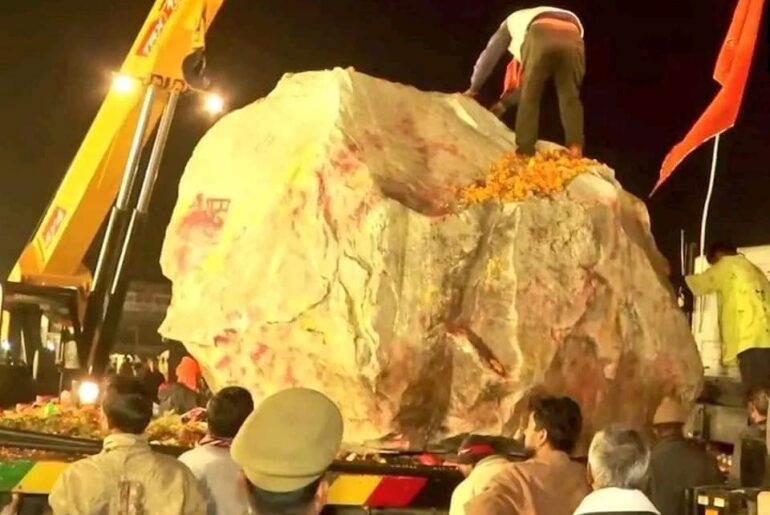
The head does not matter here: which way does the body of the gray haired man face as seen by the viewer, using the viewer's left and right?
facing away from the viewer

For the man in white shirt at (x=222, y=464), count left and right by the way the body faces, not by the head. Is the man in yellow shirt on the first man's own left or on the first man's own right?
on the first man's own right

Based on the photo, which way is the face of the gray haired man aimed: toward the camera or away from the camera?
away from the camera

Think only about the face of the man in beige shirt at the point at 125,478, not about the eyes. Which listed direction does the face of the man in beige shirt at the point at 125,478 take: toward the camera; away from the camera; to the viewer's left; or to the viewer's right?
away from the camera

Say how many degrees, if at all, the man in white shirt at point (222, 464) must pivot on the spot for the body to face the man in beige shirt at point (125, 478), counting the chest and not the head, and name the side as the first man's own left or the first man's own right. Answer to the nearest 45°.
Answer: approximately 135° to the first man's own left

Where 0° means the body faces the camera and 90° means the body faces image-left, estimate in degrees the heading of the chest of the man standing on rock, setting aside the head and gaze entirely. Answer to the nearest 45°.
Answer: approximately 135°

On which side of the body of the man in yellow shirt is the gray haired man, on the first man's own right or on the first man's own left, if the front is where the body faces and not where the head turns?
on the first man's own left

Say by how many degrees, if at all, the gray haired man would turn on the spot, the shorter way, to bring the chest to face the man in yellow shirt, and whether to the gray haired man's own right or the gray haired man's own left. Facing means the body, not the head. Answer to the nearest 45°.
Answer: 0° — they already face them

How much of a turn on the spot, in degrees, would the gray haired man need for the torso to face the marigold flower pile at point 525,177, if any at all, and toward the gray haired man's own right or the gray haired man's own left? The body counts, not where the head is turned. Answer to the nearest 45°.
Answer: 0° — they already face it

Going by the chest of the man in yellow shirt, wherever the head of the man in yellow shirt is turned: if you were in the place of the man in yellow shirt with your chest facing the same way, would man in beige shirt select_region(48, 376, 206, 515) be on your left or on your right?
on your left

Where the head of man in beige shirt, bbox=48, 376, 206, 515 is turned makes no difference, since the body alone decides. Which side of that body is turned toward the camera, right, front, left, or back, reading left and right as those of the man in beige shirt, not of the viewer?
back
